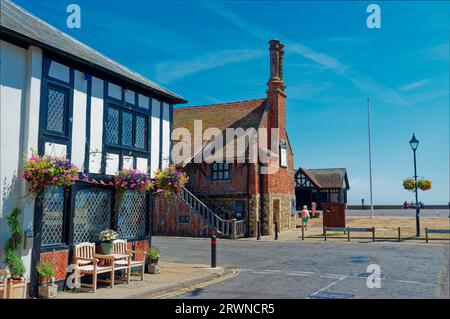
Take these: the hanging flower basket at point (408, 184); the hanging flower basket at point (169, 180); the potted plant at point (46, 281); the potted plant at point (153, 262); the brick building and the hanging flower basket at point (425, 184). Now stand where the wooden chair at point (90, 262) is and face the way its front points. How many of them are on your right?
1

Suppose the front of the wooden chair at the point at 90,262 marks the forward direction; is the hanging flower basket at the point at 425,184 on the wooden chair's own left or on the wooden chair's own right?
on the wooden chair's own left

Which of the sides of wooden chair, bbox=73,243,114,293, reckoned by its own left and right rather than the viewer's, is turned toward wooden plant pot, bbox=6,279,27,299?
right

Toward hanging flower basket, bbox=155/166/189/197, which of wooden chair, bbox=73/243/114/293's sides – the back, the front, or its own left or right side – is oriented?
left

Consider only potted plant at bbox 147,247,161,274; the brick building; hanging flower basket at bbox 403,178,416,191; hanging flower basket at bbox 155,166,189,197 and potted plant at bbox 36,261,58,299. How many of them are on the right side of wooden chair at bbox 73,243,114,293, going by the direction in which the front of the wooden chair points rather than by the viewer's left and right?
1

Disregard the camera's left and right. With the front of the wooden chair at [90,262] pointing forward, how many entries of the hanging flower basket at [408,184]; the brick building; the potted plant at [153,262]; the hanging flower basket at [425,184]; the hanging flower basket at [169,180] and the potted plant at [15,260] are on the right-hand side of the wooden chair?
1

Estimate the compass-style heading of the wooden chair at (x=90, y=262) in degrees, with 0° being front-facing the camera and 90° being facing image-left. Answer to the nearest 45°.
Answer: approximately 315°

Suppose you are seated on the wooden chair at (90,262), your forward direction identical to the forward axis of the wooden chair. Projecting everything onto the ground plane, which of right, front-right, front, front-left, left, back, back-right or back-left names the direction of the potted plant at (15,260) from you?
right

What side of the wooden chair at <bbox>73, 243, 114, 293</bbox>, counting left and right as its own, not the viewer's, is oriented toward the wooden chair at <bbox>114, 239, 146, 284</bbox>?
left

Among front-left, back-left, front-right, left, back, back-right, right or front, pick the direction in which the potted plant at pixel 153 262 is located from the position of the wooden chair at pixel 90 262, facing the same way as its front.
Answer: left

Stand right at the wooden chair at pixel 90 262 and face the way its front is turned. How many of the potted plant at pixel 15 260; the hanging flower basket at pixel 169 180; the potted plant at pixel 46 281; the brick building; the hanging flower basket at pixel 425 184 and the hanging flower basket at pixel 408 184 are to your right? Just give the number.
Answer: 2

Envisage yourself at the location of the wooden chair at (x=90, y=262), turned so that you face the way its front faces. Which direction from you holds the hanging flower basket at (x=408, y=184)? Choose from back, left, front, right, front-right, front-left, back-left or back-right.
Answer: left
